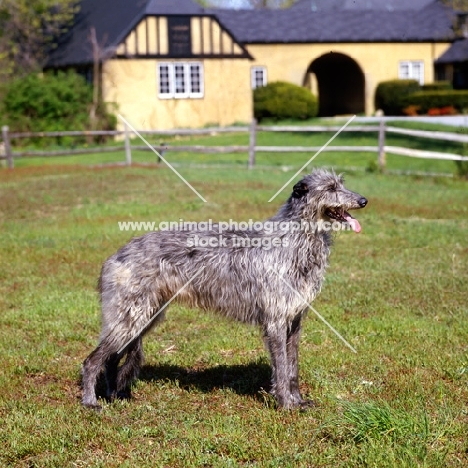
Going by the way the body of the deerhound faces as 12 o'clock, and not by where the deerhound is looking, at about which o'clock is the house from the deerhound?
The house is roughly at 9 o'clock from the deerhound.

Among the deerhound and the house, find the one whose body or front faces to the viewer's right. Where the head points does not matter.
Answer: the deerhound

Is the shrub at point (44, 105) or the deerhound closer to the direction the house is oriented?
the deerhound

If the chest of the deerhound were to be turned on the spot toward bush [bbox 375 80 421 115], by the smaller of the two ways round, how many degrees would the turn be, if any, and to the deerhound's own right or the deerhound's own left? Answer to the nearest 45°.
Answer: approximately 90° to the deerhound's own left

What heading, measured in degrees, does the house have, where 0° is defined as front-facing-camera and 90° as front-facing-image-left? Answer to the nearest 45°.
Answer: approximately 0°

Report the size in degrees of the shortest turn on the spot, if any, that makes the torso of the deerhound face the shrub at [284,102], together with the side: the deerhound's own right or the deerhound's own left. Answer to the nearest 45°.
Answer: approximately 90° to the deerhound's own left

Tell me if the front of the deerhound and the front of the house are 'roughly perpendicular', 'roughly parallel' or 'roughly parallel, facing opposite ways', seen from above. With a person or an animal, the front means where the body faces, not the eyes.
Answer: roughly perpendicular

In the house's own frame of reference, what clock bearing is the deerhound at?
The deerhound is roughly at 12 o'clock from the house.

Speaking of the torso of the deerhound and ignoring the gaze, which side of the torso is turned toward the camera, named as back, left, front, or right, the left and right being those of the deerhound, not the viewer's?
right

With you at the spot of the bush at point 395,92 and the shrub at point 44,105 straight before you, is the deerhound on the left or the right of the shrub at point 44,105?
left

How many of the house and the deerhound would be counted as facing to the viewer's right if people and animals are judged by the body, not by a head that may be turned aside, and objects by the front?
1
